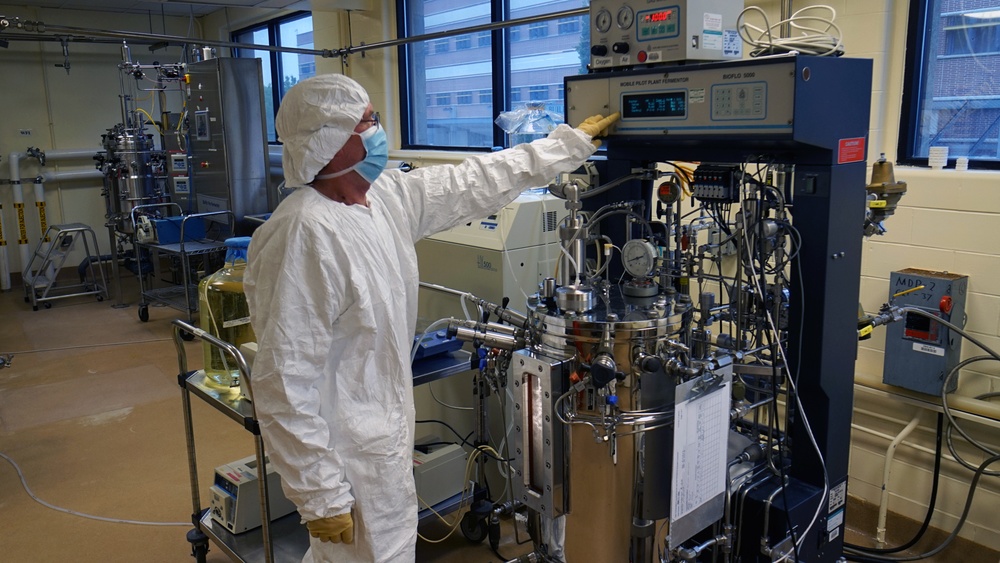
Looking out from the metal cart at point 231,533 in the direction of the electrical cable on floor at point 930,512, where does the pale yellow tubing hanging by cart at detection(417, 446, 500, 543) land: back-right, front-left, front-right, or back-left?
front-left

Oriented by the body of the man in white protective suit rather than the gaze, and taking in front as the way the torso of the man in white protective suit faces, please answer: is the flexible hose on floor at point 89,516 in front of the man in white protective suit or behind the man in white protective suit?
behind

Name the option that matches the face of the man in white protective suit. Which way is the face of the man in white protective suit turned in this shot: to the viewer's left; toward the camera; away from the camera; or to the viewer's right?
to the viewer's right

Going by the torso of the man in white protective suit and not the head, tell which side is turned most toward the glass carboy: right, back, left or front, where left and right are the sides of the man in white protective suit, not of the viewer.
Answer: back

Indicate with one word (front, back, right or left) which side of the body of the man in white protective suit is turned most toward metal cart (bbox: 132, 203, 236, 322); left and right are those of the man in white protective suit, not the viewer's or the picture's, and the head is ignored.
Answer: back

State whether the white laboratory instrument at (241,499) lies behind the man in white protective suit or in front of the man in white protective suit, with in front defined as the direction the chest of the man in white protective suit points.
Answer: behind

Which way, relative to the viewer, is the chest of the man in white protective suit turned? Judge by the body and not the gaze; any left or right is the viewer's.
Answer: facing the viewer and to the right of the viewer

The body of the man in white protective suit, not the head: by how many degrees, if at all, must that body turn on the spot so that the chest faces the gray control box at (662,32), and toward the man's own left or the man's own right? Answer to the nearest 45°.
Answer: approximately 45° to the man's own left

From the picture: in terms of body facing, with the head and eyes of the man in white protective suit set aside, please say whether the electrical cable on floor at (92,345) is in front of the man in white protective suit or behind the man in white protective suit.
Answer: behind

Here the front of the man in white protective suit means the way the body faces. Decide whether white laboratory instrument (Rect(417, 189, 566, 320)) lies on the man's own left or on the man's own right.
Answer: on the man's own left
